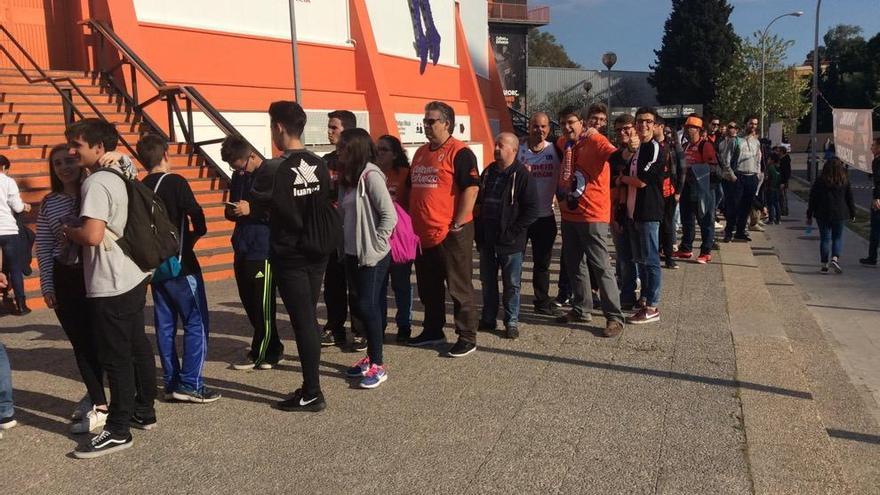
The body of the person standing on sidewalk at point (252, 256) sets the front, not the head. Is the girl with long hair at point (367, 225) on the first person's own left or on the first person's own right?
on the first person's own left

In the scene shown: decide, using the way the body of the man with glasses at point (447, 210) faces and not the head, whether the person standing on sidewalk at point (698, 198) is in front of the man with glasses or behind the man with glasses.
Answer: behind

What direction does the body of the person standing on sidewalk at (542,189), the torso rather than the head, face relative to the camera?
toward the camera

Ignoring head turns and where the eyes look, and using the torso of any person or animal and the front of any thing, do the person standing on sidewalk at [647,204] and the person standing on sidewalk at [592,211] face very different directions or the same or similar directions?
same or similar directions

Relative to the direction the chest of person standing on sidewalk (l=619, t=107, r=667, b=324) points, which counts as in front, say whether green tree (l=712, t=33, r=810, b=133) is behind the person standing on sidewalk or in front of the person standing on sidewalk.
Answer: behind

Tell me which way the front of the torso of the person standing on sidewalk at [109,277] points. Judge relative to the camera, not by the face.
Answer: to the viewer's left

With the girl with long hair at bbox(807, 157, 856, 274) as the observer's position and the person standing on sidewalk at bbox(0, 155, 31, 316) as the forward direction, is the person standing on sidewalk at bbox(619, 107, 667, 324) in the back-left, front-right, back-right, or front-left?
front-left

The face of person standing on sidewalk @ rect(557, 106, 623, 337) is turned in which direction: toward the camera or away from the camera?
toward the camera

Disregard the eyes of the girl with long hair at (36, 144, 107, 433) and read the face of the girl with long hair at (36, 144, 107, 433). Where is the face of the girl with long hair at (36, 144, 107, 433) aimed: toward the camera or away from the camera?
toward the camera

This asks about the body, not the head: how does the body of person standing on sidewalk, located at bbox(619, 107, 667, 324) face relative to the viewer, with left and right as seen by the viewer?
facing the viewer and to the left of the viewer

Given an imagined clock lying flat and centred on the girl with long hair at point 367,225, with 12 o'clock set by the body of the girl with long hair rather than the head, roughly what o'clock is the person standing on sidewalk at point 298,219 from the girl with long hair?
The person standing on sidewalk is roughly at 10 o'clock from the girl with long hair.

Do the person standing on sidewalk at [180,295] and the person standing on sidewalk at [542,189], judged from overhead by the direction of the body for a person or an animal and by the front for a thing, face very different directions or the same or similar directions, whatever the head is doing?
very different directions

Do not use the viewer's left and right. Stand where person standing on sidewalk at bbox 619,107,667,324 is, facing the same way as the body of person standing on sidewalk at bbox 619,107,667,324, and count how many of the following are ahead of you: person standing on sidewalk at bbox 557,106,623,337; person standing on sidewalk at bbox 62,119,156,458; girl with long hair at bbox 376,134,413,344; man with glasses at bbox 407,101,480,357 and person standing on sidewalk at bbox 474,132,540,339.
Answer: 5

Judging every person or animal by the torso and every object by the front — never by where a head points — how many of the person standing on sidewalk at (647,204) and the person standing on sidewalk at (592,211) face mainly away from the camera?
0

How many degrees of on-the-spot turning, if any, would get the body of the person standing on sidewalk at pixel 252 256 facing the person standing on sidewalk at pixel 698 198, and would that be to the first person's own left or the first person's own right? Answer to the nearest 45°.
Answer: approximately 180°
